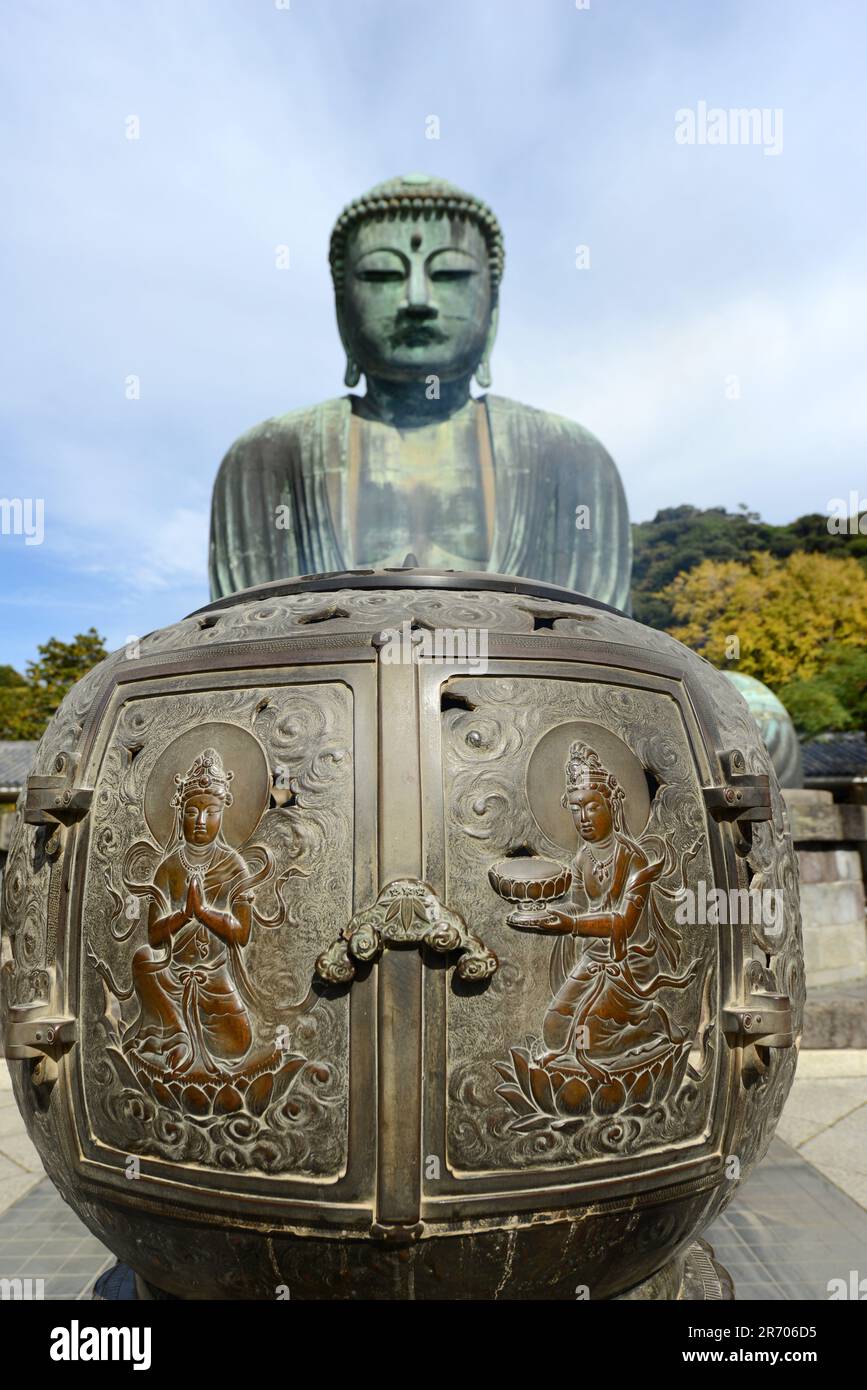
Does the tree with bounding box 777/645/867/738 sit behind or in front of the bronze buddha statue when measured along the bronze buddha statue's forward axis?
behind

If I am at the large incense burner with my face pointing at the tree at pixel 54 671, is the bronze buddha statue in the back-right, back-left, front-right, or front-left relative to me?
front-right

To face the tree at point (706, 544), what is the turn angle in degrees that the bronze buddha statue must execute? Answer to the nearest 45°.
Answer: approximately 180°

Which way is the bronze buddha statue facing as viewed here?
toward the camera

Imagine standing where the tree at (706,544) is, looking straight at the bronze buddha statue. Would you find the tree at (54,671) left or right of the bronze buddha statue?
right

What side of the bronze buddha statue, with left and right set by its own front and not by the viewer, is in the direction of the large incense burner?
front

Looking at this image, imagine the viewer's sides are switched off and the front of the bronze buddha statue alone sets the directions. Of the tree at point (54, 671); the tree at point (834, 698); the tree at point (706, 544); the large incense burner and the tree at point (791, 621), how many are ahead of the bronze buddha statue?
1

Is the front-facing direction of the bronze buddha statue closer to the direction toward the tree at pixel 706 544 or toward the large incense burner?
the large incense burner

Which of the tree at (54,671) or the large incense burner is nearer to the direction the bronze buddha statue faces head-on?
the large incense burner

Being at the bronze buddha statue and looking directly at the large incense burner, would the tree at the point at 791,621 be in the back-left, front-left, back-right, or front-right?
back-left

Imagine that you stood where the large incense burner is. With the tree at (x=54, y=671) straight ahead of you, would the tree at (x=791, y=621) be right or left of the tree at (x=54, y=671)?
right

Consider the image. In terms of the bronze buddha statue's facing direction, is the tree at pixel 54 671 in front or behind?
behind

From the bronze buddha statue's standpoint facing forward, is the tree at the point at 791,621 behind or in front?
behind
